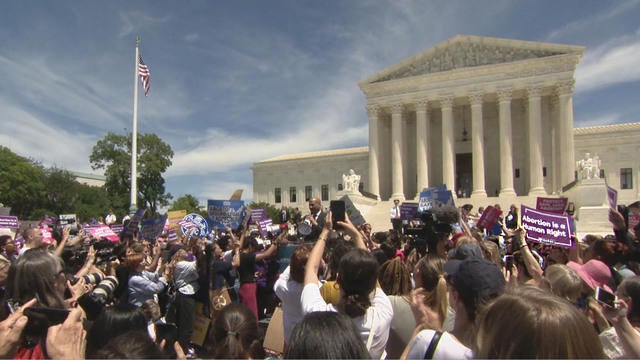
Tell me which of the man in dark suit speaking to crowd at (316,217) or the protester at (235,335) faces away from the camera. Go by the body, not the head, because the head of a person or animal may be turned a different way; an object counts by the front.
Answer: the protester

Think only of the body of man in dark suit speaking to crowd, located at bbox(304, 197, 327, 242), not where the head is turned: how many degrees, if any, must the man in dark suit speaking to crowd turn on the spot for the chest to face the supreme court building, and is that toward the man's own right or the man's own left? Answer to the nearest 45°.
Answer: approximately 180°

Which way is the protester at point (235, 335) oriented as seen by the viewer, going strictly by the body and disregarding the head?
away from the camera

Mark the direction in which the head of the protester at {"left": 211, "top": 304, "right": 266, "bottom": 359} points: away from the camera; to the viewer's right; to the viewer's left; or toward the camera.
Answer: away from the camera

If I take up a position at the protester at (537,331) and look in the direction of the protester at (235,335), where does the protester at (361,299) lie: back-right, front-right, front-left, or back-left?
front-right

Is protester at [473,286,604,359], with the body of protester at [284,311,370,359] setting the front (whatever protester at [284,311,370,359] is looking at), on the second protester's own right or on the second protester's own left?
on the second protester's own right

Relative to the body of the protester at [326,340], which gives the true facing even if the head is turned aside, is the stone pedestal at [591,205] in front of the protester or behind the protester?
in front

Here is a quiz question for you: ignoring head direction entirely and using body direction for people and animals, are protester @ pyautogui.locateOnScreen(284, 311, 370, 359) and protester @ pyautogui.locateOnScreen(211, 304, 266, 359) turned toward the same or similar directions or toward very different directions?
same or similar directions

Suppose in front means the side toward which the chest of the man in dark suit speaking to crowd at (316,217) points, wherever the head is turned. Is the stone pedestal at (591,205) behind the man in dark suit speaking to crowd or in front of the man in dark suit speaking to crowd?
behind

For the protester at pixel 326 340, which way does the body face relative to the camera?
away from the camera

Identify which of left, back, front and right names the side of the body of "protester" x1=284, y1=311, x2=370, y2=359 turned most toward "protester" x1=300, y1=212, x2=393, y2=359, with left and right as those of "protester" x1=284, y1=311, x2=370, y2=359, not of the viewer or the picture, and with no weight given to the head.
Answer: front

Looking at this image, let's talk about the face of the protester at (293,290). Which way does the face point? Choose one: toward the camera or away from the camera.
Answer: away from the camera

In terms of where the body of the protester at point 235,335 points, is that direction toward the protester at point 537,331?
no

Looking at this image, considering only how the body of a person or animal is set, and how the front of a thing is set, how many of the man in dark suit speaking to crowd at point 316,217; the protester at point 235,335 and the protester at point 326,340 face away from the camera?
2

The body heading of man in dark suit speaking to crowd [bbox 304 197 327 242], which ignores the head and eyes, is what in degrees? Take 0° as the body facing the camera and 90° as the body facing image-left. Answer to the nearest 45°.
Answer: approximately 45°

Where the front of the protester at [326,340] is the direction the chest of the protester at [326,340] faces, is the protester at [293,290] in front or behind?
in front
